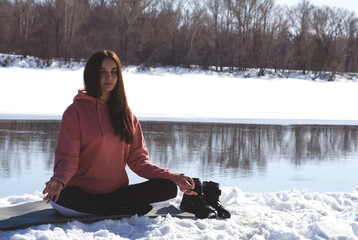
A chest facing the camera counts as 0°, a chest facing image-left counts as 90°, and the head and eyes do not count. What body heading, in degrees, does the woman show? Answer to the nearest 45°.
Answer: approximately 315°
